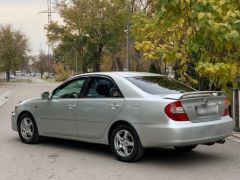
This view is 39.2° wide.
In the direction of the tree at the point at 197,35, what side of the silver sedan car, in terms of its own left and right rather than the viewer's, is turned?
right

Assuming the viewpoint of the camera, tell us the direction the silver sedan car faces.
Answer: facing away from the viewer and to the left of the viewer
